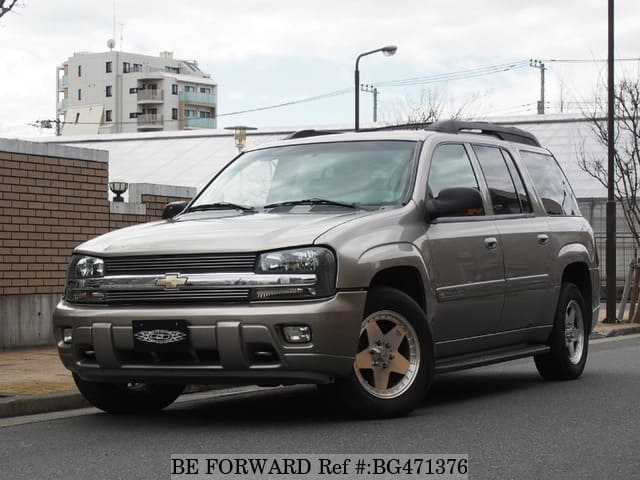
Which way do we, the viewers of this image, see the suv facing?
facing the viewer and to the left of the viewer

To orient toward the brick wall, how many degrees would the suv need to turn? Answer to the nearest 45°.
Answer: approximately 90° to its right

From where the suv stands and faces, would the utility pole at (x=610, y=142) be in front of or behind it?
behind
